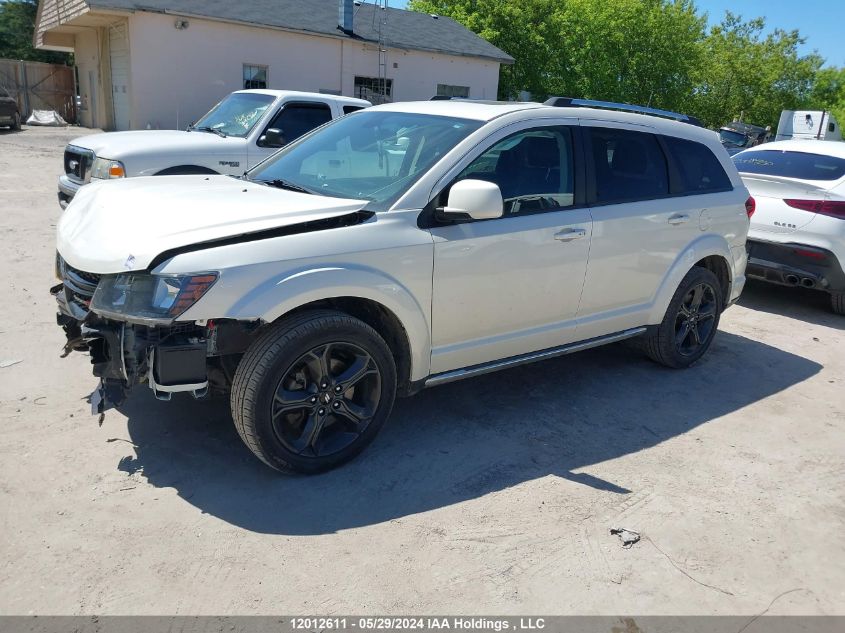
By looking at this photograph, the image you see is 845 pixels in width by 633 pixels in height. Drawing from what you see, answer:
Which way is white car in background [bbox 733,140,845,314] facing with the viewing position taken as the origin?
facing away from the viewer and to the right of the viewer

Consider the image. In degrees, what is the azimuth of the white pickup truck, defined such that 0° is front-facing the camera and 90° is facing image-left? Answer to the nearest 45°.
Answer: approximately 45°

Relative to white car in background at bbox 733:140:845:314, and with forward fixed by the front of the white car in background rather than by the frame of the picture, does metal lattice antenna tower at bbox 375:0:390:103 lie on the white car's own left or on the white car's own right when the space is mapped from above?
on the white car's own left

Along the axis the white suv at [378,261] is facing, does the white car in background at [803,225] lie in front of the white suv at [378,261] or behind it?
behind

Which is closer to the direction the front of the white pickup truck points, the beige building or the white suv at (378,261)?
the white suv

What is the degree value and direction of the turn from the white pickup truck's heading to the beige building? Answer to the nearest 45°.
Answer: approximately 135° to its right

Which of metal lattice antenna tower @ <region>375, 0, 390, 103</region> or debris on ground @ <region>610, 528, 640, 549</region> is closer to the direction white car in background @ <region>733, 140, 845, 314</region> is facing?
the metal lattice antenna tower

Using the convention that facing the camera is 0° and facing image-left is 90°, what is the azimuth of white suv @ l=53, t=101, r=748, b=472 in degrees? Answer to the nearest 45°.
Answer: approximately 45°

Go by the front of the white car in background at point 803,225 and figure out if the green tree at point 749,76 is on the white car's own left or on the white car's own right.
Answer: on the white car's own left

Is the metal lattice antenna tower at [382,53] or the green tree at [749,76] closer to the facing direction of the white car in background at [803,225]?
the green tree

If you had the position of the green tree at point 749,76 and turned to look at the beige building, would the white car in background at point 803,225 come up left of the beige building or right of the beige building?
left

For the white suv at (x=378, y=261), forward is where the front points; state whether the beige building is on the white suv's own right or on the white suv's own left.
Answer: on the white suv's own right
